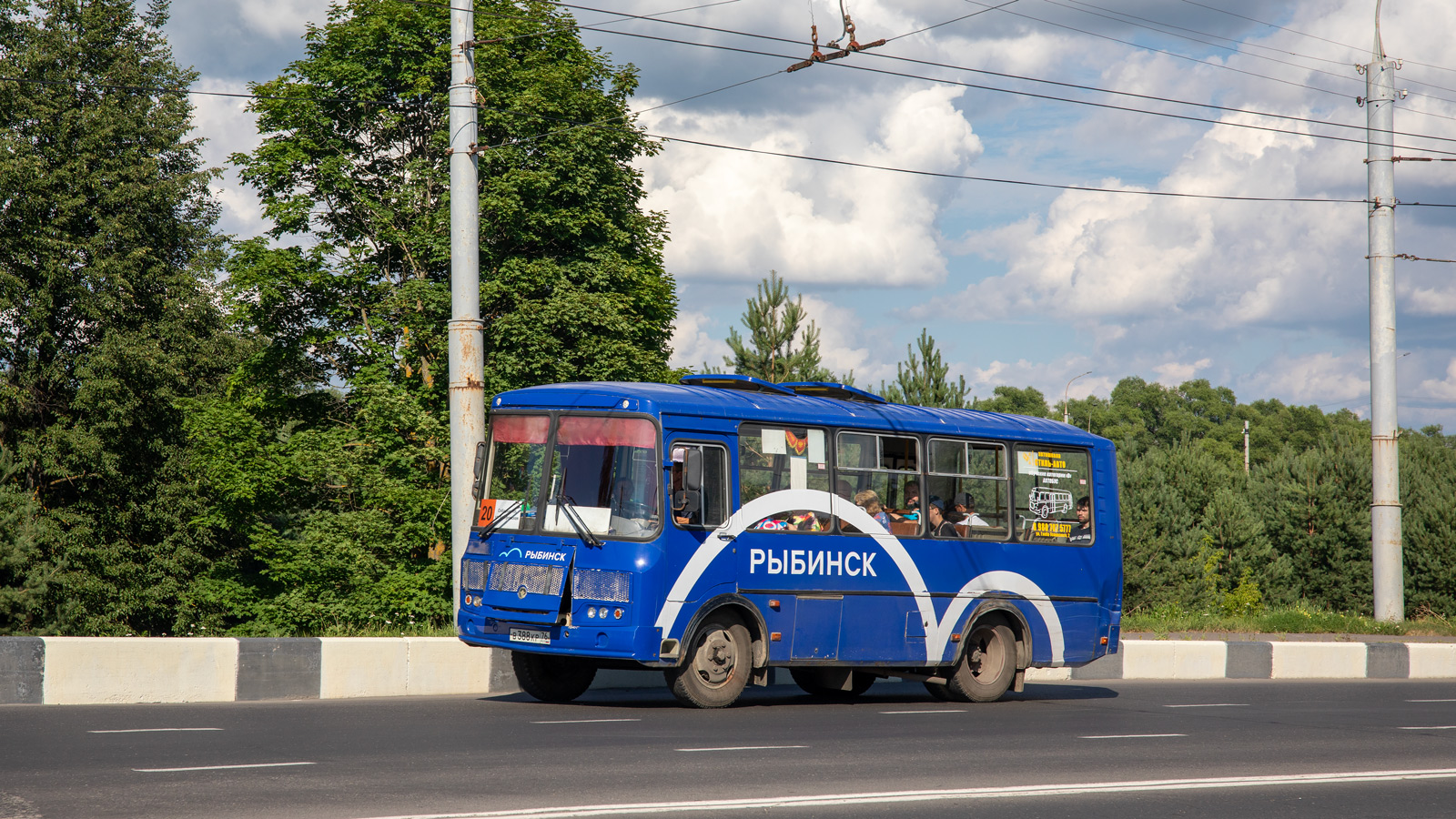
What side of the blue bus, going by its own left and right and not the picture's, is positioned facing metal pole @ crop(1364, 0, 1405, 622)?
back

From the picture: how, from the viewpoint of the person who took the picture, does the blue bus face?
facing the viewer and to the left of the viewer

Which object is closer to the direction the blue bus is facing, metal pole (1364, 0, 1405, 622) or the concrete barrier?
the concrete barrier

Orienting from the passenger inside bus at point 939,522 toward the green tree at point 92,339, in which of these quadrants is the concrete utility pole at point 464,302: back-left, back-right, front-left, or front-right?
front-left

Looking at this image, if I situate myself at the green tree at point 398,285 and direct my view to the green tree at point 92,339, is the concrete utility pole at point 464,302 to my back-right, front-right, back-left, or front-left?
back-left

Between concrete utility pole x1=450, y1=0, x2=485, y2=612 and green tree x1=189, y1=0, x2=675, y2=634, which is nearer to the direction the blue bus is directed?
the concrete utility pole

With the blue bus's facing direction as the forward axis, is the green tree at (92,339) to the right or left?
on its right

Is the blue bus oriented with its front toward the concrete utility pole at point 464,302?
no

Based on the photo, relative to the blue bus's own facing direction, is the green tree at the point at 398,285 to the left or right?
on its right

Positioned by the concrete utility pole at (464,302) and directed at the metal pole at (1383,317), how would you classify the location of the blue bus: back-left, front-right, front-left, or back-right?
front-right
